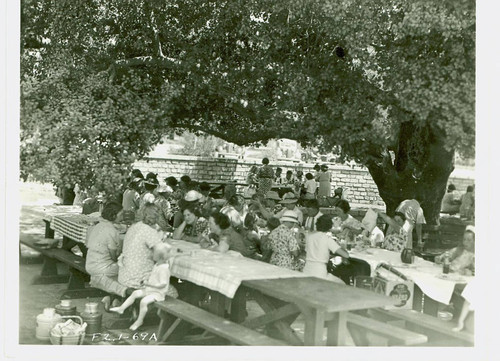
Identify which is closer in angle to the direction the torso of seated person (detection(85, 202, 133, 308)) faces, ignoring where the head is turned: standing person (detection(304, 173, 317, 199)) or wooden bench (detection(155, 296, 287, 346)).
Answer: the standing person

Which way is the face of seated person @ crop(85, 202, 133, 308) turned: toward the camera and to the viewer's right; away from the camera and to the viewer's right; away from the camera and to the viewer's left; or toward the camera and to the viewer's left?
away from the camera and to the viewer's right

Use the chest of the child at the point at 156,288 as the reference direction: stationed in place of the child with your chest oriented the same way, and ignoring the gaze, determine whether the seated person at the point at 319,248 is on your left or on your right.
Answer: on your left

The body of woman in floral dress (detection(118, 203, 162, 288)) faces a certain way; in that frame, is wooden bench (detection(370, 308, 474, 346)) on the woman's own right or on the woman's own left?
on the woman's own right

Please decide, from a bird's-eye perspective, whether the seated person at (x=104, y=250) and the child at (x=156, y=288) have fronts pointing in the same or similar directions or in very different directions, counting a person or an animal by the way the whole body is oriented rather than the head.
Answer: very different directions

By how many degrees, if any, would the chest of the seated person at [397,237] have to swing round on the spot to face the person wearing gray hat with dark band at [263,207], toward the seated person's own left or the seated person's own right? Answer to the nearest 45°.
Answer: approximately 90° to the seated person's own right

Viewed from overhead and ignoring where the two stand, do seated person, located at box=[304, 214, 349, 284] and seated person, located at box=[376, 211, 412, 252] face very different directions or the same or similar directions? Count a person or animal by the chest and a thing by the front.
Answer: very different directions
